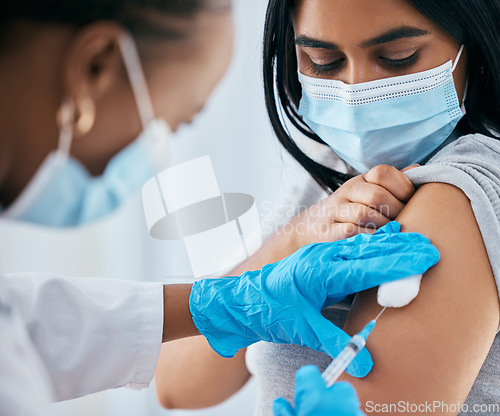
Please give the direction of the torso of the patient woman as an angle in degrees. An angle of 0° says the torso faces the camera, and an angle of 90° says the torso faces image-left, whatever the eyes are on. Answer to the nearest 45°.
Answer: approximately 45°

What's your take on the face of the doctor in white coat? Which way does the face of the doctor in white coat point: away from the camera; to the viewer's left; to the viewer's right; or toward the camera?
to the viewer's right
